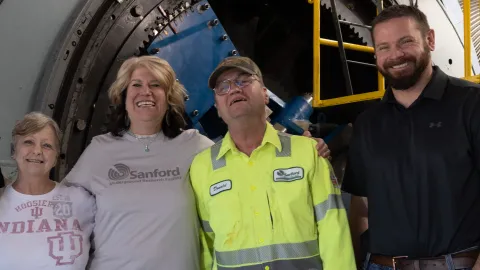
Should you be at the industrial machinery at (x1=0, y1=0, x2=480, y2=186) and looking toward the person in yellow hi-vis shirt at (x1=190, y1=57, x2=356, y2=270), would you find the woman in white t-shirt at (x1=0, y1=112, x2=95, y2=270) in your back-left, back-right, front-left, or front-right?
front-right

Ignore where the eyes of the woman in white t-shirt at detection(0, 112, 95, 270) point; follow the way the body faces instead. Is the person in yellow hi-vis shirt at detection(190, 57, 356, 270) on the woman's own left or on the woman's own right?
on the woman's own left

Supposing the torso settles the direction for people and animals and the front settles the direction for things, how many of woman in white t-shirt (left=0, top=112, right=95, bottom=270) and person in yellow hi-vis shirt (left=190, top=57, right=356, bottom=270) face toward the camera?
2

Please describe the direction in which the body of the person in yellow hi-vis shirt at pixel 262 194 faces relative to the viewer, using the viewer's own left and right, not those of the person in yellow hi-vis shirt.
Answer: facing the viewer

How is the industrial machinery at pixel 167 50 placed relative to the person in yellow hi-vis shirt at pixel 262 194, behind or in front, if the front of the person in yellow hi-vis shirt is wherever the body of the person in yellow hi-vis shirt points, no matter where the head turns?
behind

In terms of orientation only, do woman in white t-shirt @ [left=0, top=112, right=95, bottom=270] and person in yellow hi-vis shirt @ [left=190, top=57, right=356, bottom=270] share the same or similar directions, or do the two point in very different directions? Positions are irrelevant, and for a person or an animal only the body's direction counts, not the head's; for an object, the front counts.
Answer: same or similar directions

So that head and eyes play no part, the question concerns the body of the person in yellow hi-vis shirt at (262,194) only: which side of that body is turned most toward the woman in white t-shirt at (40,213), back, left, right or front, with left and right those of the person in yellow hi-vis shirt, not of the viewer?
right

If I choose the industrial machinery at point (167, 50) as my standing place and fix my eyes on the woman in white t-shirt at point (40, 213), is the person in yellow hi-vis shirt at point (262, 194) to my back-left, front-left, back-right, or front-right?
front-left
